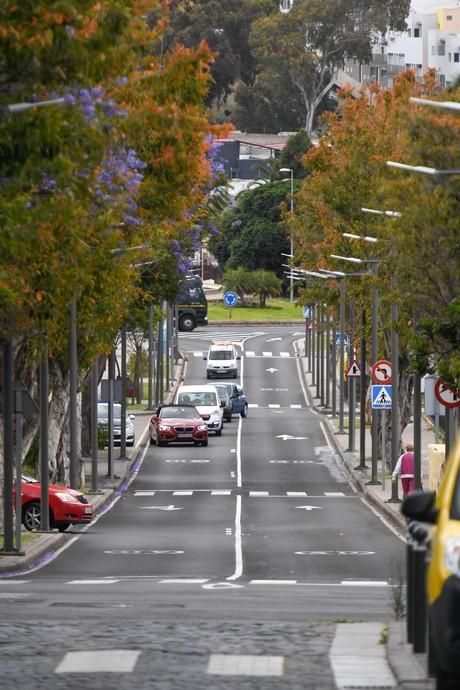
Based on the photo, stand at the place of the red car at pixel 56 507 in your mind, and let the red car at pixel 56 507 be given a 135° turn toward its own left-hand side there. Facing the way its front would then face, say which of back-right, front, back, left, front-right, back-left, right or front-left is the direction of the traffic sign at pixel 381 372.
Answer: front-right

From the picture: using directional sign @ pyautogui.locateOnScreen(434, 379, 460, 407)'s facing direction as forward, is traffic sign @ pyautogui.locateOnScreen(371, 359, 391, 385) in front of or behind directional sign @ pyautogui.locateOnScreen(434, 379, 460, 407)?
behind

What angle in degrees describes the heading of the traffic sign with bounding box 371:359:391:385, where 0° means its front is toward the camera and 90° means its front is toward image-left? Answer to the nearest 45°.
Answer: approximately 0°

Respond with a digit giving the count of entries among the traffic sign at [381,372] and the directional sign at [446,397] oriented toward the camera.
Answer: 2

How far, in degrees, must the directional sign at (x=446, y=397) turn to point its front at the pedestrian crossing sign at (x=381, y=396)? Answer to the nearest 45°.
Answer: approximately 180°
